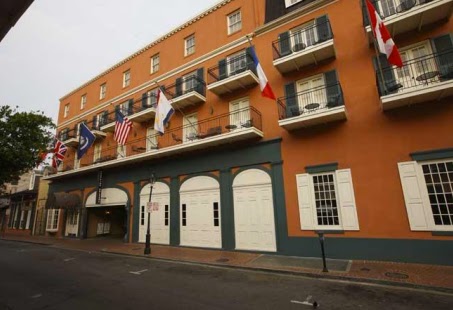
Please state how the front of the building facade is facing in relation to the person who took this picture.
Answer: facing the viewer and to the left of the viewer
